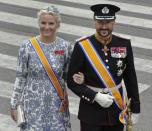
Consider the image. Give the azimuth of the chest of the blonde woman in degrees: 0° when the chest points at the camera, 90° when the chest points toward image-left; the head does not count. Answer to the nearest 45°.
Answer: approximately 0°

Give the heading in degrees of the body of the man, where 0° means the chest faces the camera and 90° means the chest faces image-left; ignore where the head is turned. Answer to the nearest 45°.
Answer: approximately 0°

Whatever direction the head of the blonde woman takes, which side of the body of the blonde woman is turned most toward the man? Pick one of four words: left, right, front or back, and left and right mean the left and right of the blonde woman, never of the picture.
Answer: left

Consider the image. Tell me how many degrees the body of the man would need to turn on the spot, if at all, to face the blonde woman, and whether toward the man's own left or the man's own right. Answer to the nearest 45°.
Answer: approximately 90° to the man's own right

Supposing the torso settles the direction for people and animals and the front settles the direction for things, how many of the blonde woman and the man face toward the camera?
2
